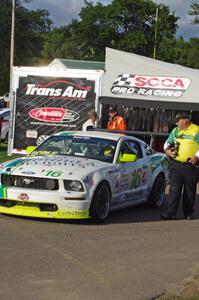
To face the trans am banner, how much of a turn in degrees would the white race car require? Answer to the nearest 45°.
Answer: approximately 135° to its right

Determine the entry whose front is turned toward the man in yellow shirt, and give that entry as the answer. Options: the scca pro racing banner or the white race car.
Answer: the scca pro racing banner

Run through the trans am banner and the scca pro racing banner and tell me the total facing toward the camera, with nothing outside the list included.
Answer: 2

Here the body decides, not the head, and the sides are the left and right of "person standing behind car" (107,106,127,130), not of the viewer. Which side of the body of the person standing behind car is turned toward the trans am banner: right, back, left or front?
right

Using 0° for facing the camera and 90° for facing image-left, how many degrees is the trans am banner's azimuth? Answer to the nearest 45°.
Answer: approximately 0°

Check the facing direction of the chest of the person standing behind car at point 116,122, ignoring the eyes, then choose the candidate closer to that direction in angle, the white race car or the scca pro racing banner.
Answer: the white race car

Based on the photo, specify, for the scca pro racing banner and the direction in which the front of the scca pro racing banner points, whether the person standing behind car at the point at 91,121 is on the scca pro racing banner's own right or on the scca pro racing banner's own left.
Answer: on the scca pro racing banner's own right

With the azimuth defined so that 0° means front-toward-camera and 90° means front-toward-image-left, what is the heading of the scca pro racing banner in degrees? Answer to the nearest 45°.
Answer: approximately 0°

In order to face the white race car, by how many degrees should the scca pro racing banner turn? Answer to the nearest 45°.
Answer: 0° — it already faces it

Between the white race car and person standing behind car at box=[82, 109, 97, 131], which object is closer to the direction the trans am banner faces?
the white race car

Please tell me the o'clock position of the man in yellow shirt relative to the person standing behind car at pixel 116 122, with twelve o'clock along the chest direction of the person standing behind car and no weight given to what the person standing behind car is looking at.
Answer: The man in yellow shirt is roughly at 10 o'clock from the person standing behind car.

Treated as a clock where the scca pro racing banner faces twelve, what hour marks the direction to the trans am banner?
The trans am banner is roughly at 3 o'clock from the scca pro racing banner.

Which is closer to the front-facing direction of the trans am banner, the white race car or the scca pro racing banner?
the white race car
